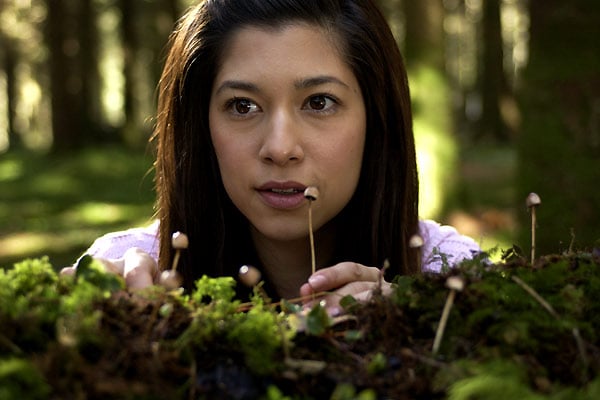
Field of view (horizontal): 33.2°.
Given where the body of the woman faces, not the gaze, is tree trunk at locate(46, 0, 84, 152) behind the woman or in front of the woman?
behind

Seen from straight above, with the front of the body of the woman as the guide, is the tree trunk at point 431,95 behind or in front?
behind

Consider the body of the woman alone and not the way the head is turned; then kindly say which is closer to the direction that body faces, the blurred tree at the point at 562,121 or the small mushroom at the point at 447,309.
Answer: the small mushroom

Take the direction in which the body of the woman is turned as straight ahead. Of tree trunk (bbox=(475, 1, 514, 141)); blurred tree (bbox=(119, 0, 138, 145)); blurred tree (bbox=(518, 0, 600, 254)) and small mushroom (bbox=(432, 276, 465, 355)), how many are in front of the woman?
1

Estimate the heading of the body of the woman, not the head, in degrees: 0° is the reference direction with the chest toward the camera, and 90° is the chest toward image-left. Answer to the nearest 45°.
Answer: approximately 0°

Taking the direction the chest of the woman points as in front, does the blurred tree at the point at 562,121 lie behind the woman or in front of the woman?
behind

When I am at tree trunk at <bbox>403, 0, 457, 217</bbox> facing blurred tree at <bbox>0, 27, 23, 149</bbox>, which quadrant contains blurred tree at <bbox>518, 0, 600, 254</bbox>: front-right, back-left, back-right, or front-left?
back-left

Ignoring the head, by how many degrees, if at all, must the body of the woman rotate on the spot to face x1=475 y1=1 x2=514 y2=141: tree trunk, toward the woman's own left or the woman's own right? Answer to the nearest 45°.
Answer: approximately 180°

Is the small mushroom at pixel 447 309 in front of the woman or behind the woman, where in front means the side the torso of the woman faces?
in front
